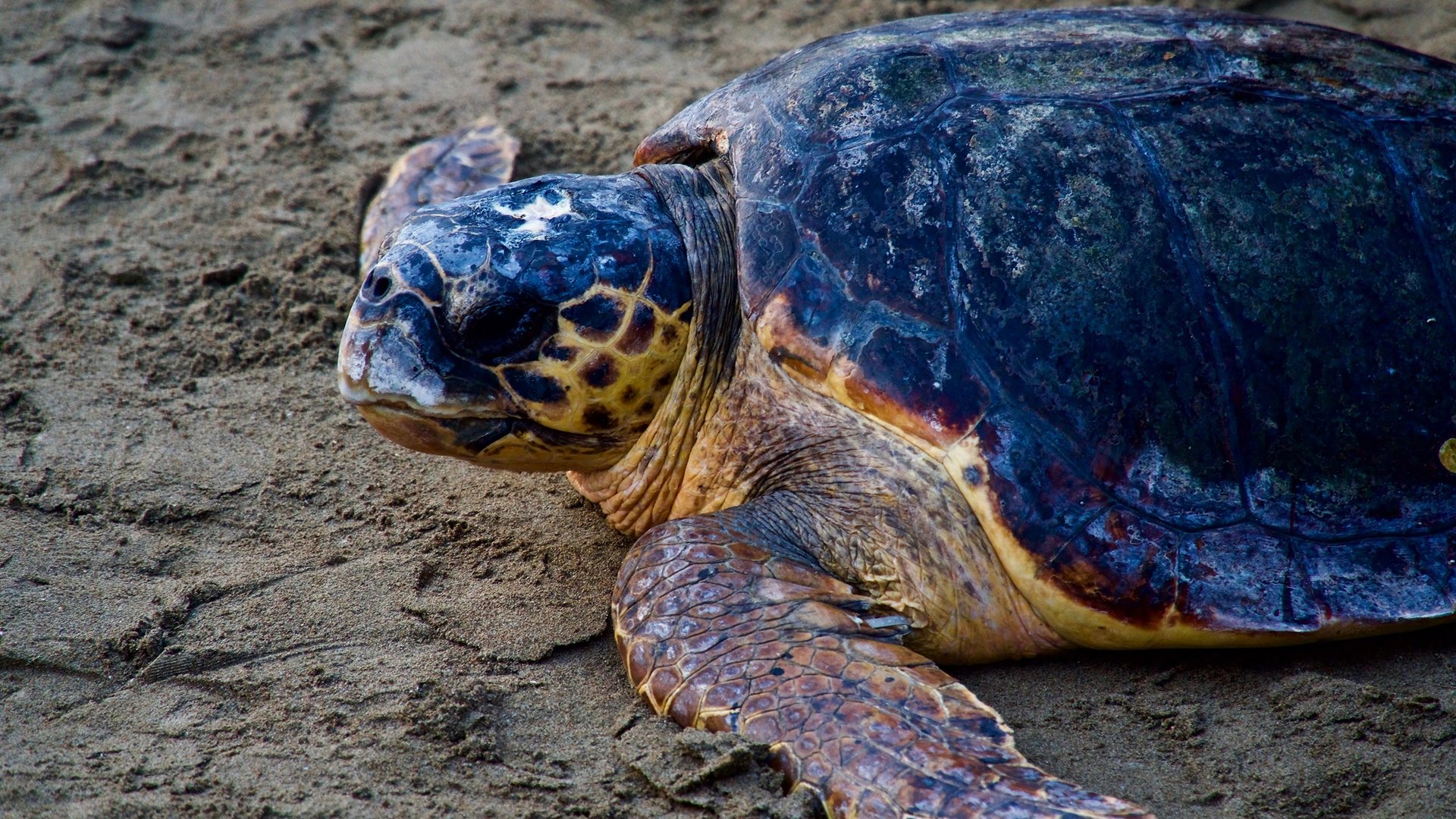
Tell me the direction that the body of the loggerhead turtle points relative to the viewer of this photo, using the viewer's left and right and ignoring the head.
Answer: facing to the left of the viewer
